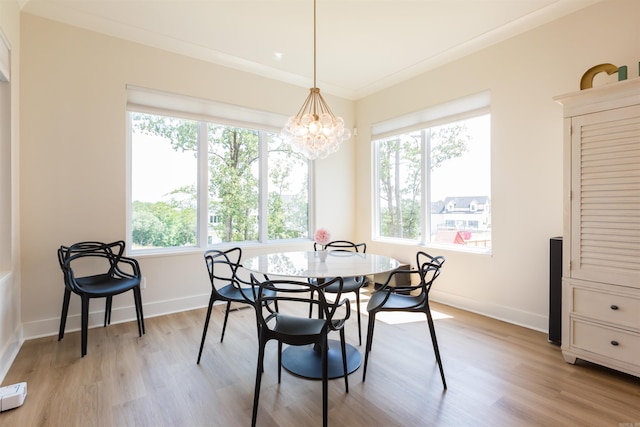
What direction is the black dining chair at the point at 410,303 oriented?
to the viewer's left

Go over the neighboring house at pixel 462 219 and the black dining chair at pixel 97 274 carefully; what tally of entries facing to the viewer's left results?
0

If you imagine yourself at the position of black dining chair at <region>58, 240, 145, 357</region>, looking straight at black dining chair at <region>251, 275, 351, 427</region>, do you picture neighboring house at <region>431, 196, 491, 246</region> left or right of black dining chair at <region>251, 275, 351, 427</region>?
left

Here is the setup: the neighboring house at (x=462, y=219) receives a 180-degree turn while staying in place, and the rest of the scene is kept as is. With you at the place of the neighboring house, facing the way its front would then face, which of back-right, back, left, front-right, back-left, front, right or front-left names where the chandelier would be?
back-left

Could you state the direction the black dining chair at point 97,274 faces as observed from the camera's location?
facing the viewer and to the right of the viewer

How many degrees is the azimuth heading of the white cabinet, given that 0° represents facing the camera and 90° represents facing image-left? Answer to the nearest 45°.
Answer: approximately 45°

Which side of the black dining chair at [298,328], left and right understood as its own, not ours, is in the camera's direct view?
back

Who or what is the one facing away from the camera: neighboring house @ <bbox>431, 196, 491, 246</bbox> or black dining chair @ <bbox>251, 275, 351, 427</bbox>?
the black dining chair

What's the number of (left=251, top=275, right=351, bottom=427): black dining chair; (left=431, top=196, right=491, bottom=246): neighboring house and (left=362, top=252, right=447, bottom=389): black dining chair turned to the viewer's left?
1

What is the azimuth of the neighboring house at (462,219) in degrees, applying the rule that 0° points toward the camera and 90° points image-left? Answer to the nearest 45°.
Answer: approximately 0°
